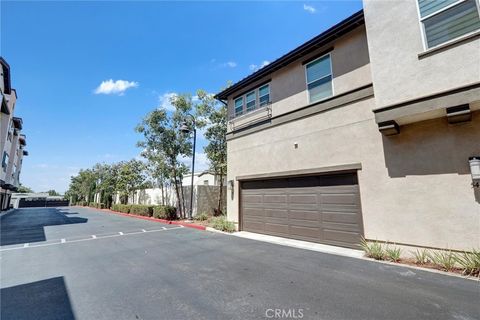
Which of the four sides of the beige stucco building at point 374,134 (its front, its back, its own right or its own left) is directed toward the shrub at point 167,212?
right

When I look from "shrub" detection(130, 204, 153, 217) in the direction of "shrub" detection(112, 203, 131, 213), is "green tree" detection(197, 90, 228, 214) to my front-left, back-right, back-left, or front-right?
back-right

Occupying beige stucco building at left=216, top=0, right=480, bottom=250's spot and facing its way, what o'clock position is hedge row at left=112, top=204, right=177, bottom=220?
The hedge row is roughly at 2 o'clock from the beige stucco building.

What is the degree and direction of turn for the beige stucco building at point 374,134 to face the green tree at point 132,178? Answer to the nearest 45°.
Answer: approximately 90° to its right

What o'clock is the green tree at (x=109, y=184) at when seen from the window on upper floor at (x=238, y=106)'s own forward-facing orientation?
The green tree is roughly at 3 o'clock from the window on upper floor.

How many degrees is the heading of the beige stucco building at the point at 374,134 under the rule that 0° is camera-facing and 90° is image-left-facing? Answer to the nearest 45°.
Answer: approximately 45°

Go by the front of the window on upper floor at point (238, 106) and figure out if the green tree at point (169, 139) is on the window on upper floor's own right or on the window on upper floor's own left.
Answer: on the window on upper floor's own right

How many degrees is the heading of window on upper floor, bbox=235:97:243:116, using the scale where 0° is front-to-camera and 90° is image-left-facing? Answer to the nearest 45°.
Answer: approximately 45°

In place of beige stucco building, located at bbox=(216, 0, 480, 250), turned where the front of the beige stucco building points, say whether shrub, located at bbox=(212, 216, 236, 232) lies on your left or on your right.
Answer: on your right
